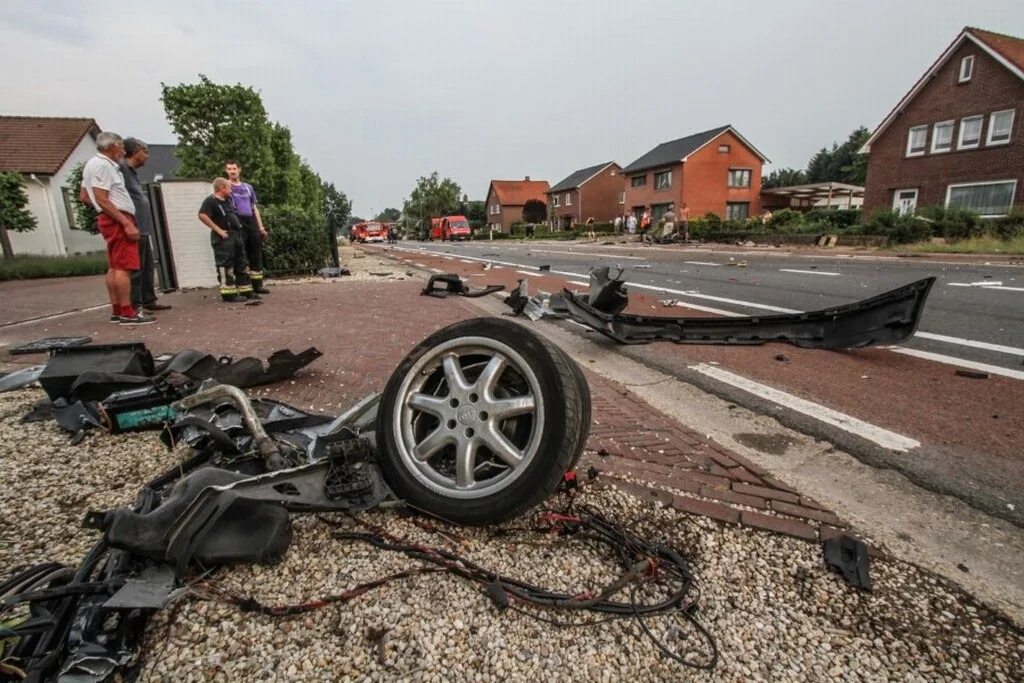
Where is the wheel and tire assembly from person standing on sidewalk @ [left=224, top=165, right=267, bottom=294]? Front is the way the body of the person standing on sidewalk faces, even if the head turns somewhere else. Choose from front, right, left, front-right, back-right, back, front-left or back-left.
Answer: front

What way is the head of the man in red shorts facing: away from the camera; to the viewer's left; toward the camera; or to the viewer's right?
to the viewer's right

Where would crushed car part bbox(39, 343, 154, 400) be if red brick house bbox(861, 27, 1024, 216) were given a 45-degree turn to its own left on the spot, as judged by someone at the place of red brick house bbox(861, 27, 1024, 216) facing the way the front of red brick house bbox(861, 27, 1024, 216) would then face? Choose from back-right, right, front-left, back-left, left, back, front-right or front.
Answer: front

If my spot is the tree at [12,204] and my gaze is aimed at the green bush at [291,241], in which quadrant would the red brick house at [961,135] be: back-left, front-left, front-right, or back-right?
front-left

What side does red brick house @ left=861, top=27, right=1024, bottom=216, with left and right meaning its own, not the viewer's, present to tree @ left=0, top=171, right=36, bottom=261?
front

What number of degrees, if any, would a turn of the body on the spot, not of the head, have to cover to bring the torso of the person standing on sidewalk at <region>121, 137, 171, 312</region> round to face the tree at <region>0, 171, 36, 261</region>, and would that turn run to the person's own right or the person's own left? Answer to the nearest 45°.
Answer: approximately 90° to the person's own left

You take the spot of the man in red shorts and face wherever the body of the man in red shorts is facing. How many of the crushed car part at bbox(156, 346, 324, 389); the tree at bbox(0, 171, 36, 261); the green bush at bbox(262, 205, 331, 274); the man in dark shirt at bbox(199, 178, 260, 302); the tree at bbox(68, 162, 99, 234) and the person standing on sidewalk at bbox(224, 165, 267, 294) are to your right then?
1

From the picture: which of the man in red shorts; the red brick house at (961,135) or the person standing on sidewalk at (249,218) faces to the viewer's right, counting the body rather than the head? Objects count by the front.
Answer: the man in red shorts

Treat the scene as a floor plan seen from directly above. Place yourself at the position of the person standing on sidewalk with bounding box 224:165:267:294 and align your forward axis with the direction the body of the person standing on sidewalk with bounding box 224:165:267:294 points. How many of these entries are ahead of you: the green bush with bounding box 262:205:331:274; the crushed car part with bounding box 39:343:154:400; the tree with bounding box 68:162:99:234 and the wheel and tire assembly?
2

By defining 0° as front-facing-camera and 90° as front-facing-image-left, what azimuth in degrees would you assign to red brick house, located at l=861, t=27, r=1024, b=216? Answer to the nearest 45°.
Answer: approximately 45°

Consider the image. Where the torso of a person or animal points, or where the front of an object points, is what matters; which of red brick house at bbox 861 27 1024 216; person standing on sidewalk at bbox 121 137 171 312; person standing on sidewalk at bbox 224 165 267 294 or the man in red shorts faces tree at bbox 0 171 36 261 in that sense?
the red brick house

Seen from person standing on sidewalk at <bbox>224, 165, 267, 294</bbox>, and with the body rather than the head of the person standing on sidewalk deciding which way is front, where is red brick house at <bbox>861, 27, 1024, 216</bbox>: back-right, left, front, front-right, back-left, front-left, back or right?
left

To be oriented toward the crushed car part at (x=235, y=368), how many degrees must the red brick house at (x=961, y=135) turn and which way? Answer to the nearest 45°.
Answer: approximately 45° to its left

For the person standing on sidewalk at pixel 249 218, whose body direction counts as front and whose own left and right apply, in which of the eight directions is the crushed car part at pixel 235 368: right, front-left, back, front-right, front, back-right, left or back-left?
front

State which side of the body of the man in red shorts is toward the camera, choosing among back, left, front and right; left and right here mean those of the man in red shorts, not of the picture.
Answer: right

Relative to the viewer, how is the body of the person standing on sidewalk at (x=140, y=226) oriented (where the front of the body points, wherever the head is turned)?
to the viewer's right
